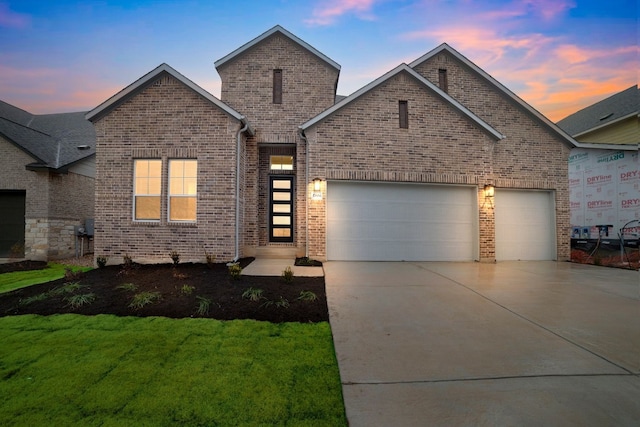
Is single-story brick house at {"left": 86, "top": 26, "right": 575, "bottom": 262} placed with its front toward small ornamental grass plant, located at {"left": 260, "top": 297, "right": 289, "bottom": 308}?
yes

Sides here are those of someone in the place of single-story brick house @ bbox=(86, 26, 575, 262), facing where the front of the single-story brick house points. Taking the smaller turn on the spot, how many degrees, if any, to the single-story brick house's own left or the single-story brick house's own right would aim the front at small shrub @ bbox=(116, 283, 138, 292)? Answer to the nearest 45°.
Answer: approximately 45° to the single-story brick house's own right

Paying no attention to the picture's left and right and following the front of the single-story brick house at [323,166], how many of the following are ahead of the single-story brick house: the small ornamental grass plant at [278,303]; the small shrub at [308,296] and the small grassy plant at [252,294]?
3

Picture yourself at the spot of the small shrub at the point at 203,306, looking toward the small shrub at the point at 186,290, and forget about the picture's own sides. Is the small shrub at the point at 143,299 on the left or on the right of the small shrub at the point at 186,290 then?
left

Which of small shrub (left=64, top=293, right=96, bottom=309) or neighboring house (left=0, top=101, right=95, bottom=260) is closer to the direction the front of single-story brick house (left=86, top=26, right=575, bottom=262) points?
the small shrub

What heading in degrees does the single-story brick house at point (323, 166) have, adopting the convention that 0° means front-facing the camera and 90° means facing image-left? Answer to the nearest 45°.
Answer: approximately 0°

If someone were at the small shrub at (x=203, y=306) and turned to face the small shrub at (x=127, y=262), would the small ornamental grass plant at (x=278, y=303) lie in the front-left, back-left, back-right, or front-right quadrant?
back-right

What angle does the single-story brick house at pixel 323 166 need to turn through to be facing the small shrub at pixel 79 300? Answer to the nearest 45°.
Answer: approximately 45° to its right

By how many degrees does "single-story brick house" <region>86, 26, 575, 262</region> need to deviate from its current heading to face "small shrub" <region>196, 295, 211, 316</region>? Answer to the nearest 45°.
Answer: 0° — it already faces it

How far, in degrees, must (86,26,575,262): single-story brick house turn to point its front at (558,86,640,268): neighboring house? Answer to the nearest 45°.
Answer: approximately 90° to its left

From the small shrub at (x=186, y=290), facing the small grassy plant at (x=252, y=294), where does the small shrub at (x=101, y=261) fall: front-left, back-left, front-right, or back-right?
back-left

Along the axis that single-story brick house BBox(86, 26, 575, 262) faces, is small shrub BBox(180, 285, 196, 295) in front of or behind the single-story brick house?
in front
